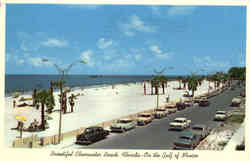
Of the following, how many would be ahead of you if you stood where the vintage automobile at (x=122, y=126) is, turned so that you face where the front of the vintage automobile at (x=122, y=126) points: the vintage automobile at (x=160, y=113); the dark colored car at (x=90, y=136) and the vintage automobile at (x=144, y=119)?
1

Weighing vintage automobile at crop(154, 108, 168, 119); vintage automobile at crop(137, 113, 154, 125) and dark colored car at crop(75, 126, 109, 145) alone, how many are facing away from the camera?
0
